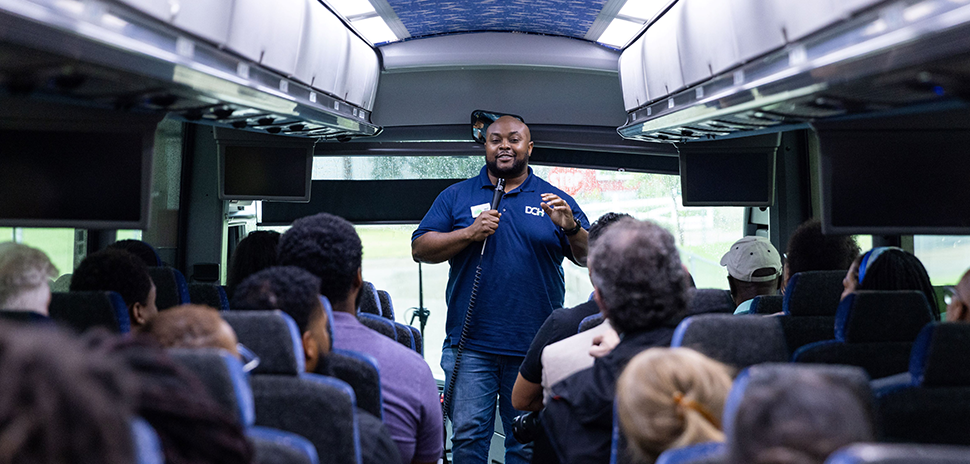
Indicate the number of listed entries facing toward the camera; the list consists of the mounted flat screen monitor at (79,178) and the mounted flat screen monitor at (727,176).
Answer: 2

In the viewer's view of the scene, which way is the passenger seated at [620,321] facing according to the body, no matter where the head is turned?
away from the camera

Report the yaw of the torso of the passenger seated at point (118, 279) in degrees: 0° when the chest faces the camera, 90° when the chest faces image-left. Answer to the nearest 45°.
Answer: approximately 225°

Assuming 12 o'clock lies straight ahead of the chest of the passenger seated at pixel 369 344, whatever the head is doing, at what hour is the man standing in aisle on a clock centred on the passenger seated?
The man standing in aisle is roughly at 1 o'clock from the passenger seated.

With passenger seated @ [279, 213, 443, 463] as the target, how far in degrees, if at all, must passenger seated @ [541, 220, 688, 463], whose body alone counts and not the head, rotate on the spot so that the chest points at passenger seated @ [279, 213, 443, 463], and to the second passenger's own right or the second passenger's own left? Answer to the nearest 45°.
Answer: approximately 90° to the second passenger's own left

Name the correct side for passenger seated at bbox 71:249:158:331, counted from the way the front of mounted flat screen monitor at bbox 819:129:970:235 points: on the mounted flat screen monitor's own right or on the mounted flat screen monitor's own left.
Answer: on the mounted flat screen monitor's own right

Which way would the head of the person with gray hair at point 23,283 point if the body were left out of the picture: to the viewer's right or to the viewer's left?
to the viewer's right

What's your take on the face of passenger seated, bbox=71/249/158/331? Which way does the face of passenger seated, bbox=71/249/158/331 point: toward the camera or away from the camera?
away from the camera

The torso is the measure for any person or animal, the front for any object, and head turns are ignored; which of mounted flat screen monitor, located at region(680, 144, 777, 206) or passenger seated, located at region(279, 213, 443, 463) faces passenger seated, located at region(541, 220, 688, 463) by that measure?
the mounted flat screen monitor

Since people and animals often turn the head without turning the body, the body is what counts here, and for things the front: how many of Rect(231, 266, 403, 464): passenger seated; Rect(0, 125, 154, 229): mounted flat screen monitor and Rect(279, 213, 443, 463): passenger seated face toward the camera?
1

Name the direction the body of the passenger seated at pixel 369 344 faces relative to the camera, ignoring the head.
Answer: away from the camera
